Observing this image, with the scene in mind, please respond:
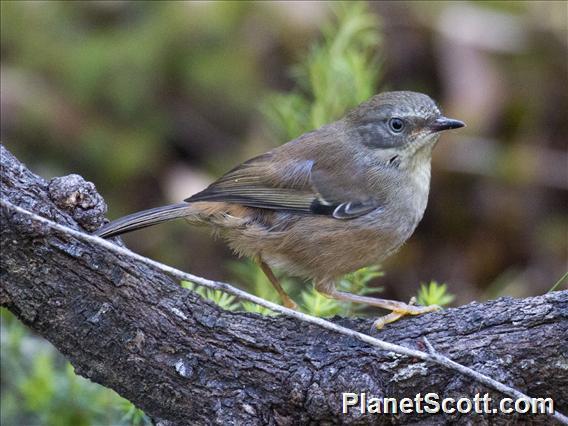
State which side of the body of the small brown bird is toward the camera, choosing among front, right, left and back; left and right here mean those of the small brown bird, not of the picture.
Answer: right
